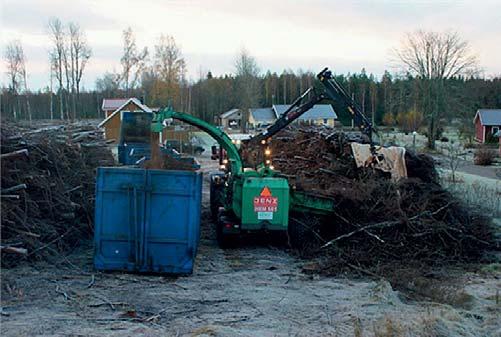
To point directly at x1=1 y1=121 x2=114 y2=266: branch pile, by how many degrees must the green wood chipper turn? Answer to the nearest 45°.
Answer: approximately 90° to its left

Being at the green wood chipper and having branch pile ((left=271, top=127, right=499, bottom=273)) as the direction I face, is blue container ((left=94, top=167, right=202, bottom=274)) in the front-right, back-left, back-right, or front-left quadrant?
back-right

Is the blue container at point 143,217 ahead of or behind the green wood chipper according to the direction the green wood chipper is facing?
behind

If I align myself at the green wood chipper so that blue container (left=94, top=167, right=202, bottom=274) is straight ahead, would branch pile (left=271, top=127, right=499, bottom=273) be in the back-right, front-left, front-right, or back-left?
back-left

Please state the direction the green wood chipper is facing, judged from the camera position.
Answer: facing away from the viewer

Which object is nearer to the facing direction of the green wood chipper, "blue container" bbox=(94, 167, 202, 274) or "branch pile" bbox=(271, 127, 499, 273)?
the branch pile

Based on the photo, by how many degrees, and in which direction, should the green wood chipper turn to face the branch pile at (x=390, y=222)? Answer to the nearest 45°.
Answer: approximately 90° to its right

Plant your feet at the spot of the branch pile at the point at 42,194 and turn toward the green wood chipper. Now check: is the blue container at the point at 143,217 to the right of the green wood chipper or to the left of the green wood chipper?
right

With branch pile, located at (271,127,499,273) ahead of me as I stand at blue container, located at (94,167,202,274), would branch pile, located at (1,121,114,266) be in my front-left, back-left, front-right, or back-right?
back-left
